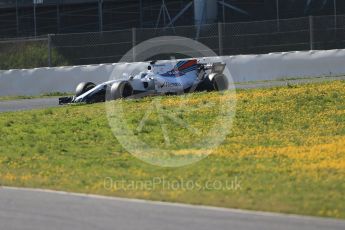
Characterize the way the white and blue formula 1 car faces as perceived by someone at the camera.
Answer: facing the viewer and to the left of the viewer

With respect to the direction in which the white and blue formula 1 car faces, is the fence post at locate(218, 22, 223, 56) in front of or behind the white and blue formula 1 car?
behind

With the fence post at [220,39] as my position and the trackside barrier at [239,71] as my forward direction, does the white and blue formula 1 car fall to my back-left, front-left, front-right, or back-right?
front-right

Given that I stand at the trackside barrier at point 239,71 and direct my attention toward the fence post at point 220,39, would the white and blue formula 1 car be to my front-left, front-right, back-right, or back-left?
back-left

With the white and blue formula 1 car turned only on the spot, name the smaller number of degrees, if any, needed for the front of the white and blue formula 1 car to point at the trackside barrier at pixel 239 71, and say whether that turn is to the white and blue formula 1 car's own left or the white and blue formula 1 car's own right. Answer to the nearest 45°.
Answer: approximately 180°
